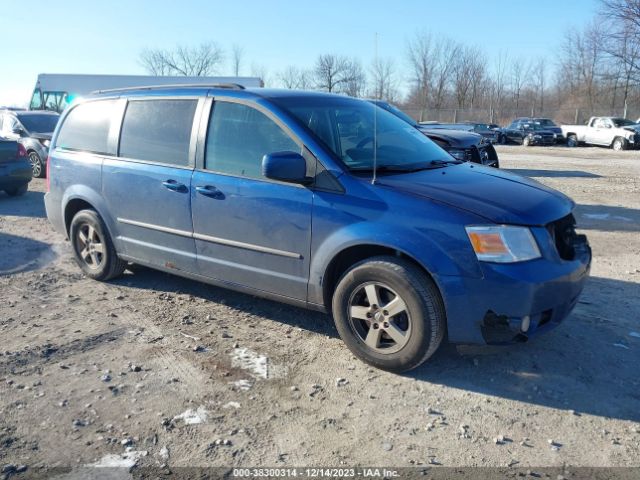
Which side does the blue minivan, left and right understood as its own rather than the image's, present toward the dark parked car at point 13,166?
back

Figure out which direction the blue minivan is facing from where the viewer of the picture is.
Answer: facing the viewer and to the right of the viewer

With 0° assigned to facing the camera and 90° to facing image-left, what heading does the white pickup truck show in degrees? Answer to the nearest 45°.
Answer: approximately 315°

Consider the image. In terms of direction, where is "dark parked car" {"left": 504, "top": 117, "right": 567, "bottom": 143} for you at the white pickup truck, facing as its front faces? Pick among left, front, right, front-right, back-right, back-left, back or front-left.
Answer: back

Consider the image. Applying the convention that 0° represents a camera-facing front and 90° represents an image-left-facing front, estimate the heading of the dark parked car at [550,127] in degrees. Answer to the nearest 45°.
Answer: approximately 315°

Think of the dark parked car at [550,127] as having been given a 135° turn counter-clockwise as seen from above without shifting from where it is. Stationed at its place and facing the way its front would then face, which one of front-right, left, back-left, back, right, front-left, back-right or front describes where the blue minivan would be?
back
